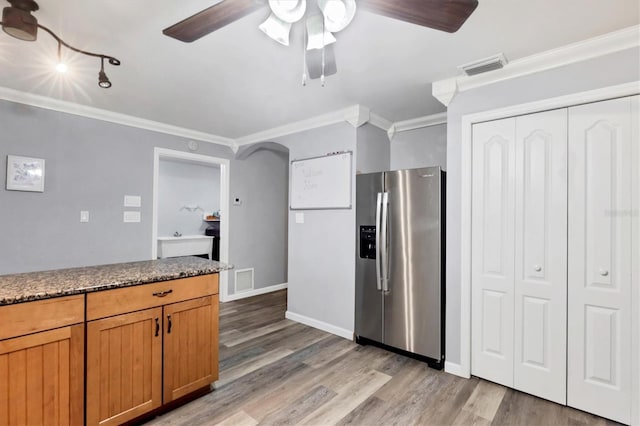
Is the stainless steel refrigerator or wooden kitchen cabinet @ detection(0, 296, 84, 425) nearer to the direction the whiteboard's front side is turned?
the wooden kitchen cabinet

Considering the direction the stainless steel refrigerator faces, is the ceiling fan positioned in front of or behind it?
in front

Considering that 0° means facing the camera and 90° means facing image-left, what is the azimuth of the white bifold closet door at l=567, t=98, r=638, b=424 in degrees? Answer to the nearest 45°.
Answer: approximately 45°

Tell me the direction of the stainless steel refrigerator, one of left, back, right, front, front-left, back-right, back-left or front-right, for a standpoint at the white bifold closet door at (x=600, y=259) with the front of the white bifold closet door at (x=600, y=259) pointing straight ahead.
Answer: front-right

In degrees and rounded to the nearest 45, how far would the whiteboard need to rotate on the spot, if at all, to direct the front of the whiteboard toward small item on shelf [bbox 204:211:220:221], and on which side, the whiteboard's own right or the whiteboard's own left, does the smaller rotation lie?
approximately 90° to the whiteboard's own right

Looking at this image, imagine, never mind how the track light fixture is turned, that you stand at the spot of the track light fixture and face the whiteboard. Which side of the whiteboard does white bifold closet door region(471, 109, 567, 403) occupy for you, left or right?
right

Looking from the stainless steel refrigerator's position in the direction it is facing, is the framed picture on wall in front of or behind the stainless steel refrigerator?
in front

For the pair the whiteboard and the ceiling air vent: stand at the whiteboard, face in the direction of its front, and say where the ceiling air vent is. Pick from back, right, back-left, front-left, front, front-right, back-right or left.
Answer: left

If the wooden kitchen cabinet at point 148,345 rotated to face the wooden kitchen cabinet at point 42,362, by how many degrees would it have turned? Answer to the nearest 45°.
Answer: approximately 135° to its right

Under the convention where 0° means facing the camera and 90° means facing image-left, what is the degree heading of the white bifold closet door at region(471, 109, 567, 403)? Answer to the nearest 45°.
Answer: approximately 45°

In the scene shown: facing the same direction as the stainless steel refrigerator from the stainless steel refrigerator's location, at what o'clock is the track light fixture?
The track light fixture is roughly at 12 o'clock from the stainless steel refrigerator.

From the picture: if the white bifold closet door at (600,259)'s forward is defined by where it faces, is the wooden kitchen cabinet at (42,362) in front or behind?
in front

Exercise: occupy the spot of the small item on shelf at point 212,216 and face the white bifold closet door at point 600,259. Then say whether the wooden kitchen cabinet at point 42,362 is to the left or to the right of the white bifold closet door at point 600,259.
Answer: right
